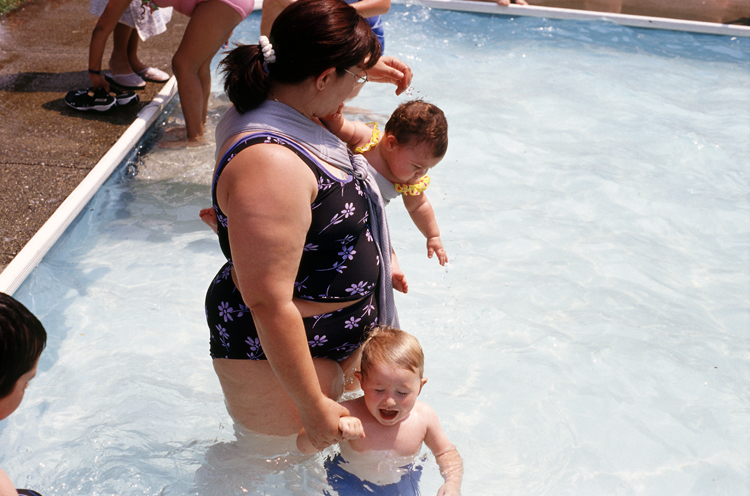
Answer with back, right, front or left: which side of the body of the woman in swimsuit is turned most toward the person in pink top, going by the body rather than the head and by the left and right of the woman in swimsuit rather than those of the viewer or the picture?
left

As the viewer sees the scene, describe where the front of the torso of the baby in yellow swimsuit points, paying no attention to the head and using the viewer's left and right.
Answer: facing the viewer and to the right of the viewer

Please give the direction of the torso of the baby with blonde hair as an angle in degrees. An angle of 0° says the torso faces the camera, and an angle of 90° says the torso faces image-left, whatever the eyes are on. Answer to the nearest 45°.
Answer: approximately 0°

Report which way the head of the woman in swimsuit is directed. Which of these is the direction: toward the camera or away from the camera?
away from the camera

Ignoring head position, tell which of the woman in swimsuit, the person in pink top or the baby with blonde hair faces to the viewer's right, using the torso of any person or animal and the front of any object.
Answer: the woman in swimsuit
